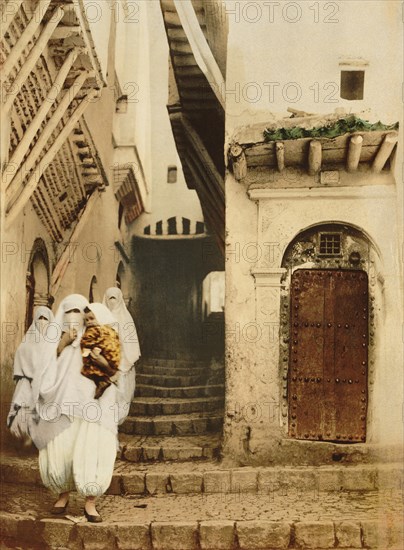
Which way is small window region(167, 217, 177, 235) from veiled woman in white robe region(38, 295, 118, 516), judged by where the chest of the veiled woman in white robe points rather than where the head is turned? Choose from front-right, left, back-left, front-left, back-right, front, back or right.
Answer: back

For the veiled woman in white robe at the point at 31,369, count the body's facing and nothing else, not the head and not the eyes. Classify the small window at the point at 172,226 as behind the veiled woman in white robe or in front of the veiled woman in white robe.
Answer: behind

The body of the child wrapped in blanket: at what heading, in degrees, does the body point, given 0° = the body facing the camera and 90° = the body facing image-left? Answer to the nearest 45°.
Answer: approximately 45°

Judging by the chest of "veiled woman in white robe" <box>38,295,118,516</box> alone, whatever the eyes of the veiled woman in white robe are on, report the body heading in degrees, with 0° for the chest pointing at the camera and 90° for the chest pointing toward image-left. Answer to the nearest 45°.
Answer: approximately 0°

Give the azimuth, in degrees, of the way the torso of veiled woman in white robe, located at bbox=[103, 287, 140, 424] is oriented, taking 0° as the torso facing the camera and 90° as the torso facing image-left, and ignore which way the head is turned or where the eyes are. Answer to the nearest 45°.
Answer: approximately 0°

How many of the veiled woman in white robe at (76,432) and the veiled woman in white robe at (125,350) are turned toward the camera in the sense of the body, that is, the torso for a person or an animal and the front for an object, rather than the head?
2

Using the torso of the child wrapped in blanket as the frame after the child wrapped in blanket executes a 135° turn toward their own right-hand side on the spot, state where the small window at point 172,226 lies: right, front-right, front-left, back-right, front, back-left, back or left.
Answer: front
